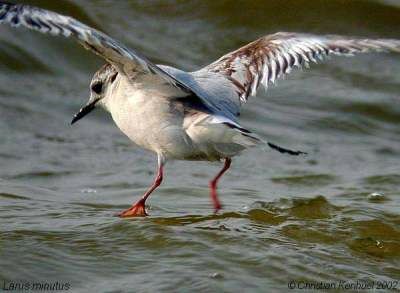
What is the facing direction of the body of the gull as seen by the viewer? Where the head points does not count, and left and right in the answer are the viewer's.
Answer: facing away from the viewer and to the left of the viewer
